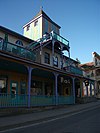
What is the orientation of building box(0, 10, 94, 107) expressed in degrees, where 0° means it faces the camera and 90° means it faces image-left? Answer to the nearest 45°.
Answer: approximately 315°

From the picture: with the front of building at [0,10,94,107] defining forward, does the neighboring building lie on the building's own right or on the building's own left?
on the building's own left
